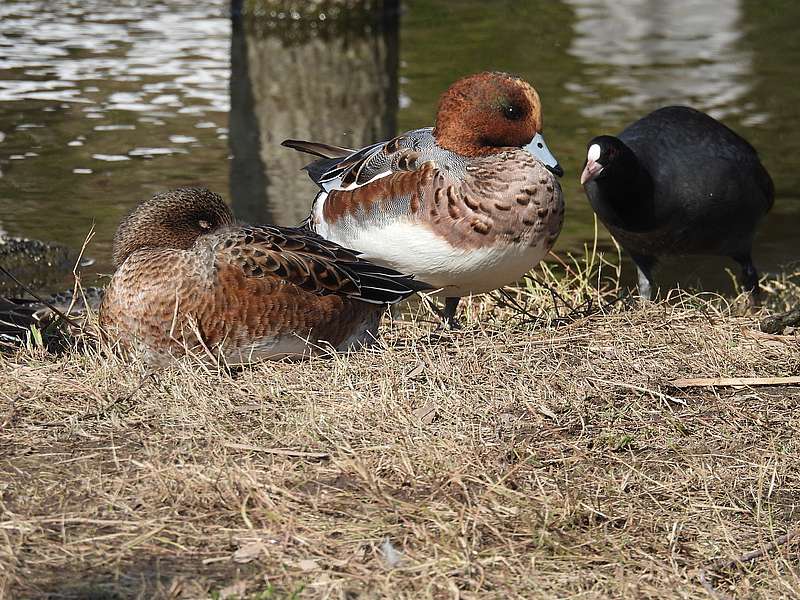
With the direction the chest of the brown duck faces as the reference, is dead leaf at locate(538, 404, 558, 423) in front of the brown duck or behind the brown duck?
behind

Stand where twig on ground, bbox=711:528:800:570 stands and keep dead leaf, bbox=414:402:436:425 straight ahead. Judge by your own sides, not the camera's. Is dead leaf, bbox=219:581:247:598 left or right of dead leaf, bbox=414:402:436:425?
left

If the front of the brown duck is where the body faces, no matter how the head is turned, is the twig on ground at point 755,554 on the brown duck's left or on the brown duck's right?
on the brown duck's left

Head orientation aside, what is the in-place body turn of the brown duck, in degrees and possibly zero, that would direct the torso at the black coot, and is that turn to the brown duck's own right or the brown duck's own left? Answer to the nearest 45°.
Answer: approximately 135° to the brown duck's own right

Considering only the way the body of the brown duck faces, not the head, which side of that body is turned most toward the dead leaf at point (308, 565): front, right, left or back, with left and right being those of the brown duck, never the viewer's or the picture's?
left

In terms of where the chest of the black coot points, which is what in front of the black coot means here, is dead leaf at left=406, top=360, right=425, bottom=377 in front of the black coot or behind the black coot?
in front

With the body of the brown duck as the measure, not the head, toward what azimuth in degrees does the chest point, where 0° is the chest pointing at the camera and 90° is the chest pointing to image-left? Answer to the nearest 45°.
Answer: approximately 90°

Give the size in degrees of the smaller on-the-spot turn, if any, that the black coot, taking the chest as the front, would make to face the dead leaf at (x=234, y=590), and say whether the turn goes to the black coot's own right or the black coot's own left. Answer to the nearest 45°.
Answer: approximately 45° to the black coot's own left

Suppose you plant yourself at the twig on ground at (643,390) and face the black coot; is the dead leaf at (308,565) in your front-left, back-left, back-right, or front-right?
back-left

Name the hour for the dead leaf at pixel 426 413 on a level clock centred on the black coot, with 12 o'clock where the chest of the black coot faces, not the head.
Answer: The dead leaf is roughly at 11 o'clock from the black coot.

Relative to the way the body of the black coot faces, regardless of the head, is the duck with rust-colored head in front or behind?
in front

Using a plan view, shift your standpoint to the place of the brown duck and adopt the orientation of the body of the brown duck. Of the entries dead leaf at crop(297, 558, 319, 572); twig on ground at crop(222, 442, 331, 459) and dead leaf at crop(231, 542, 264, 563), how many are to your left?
3

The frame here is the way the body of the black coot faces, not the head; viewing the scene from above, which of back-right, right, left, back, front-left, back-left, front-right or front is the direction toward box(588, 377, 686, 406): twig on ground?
front-left

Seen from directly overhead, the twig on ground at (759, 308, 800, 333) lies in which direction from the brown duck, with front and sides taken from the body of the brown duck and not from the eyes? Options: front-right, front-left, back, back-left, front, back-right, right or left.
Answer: back

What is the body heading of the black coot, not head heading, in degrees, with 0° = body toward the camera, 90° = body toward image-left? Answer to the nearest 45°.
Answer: approximately 45°
